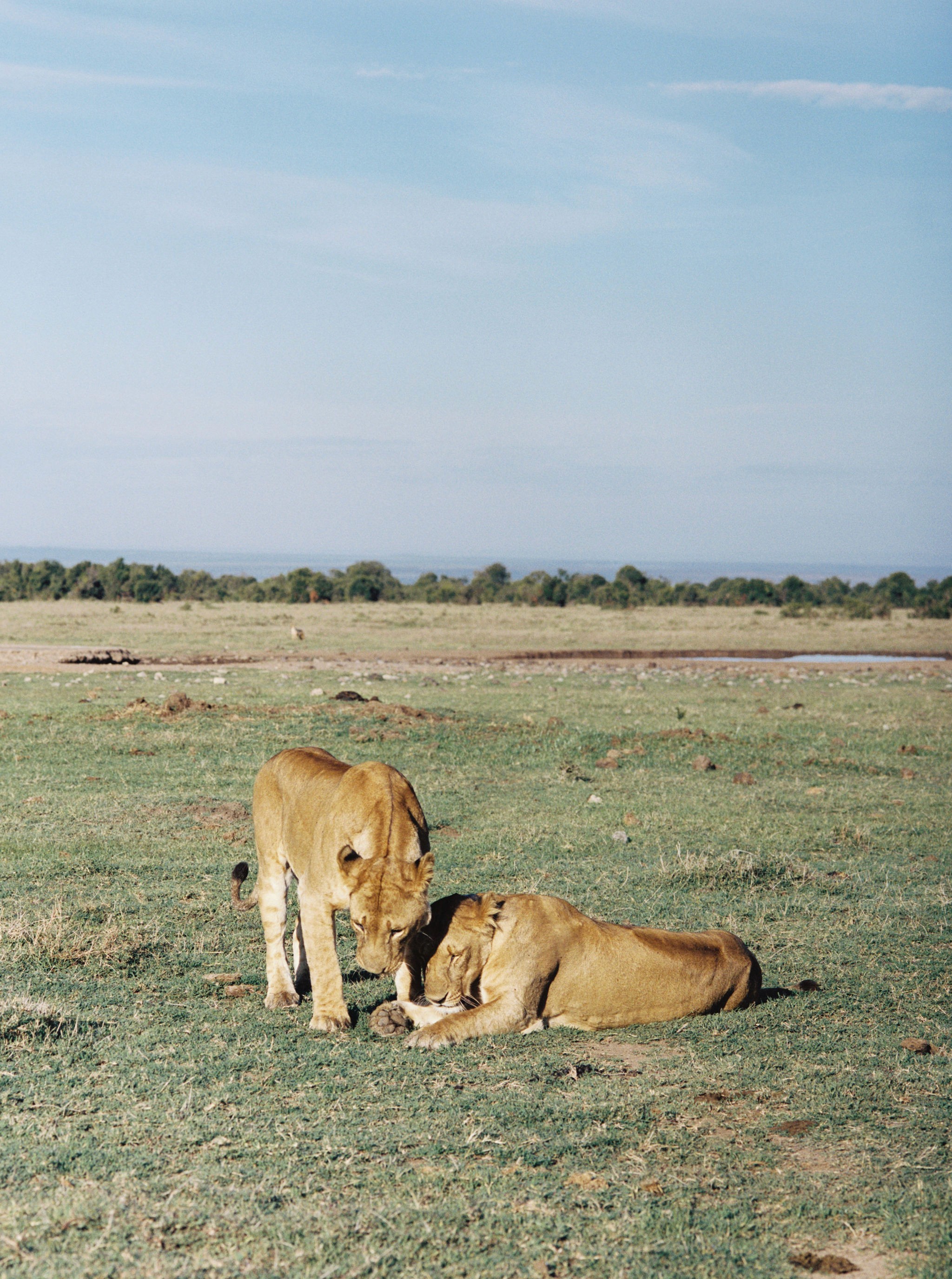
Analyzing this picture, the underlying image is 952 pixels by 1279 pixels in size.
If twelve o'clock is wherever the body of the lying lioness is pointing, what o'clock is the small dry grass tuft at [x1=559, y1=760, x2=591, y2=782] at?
The small dry grass tuft is roughly at 3 o'clock from the lying lioness.

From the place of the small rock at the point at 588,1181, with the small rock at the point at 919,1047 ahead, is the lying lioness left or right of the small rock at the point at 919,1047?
left

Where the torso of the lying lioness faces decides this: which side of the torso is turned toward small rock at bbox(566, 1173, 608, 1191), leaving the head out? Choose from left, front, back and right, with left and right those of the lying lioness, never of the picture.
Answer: left

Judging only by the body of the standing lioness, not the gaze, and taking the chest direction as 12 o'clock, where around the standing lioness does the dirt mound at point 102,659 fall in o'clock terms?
The dirt mound is roughly at 7 o'clock from the standing lioness.

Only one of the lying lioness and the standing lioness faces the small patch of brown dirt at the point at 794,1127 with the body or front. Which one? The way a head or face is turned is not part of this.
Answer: the standing lioness

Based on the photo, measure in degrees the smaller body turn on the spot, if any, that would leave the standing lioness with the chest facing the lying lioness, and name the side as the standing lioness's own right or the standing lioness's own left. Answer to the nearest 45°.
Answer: approximately 45° to the standing lioness's own left

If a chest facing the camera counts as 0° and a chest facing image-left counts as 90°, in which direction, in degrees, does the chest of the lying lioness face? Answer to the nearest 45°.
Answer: approximately 90°

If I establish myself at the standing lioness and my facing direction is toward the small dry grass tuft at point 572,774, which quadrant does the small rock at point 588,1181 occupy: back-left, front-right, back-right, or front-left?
back-right

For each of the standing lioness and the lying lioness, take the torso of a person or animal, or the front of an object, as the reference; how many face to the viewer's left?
1

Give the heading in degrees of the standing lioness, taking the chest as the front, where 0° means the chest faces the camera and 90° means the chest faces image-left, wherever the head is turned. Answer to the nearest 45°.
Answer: approximately 315°

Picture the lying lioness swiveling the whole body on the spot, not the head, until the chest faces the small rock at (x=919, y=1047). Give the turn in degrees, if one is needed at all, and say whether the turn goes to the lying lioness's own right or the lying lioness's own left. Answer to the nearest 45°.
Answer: approximately 180°
